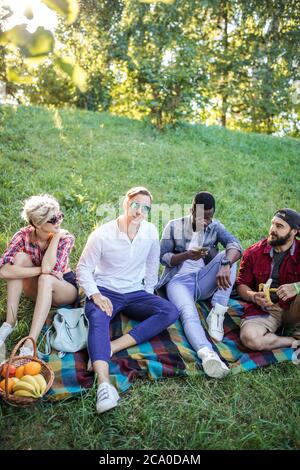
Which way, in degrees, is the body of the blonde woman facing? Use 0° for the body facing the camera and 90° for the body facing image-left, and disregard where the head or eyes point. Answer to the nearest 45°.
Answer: approximately 45°

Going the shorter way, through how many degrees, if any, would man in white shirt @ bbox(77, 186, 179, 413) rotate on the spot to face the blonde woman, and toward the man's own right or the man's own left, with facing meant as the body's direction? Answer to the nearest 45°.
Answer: approximately 90° to the man's own right

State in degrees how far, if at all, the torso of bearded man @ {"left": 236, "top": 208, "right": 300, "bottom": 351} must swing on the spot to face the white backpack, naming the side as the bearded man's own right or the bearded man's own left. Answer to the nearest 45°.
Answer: approximately 45° to the bearded man's own right

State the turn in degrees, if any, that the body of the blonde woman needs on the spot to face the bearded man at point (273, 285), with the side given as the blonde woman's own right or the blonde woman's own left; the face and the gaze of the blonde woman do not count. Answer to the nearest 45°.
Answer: approximately 135° to the blonde woman's own left

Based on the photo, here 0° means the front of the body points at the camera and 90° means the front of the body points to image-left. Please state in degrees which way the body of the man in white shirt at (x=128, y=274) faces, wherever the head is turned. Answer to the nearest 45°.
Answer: approximately 0°

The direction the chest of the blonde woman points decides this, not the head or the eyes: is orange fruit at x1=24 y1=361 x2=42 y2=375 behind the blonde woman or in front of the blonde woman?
in front

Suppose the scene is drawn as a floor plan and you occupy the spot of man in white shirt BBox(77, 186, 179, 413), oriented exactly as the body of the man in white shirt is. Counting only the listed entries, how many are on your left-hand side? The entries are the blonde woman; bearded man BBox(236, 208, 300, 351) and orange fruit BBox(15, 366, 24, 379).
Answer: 1

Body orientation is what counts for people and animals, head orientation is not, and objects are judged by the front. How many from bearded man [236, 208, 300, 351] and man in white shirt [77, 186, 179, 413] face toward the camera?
2
